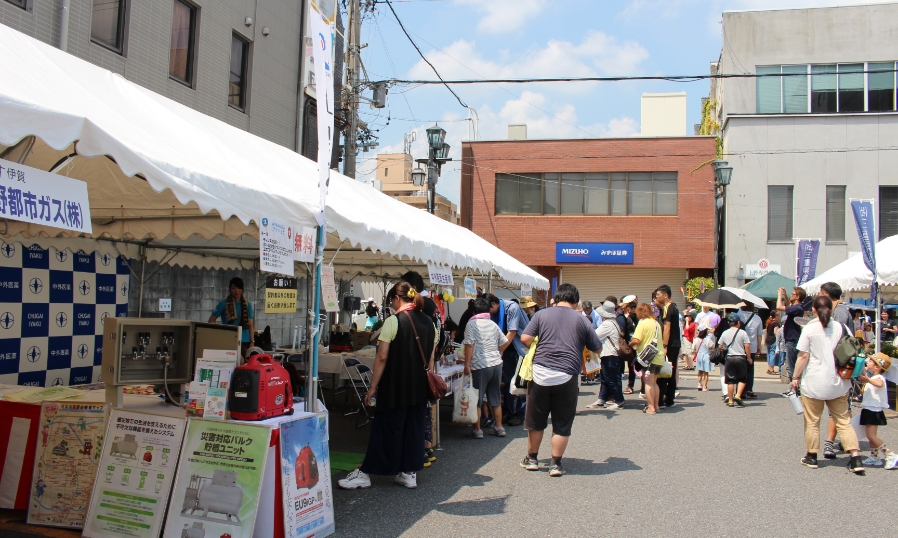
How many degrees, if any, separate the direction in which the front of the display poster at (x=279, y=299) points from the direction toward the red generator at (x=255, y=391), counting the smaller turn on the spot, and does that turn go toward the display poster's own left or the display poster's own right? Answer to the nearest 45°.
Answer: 0° — it already faces it

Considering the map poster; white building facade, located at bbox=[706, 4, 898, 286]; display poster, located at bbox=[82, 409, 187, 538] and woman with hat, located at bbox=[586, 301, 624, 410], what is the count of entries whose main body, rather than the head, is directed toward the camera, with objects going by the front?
3

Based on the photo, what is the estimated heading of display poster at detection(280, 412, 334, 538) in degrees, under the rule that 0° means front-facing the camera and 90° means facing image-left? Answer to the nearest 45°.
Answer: approximately 315°

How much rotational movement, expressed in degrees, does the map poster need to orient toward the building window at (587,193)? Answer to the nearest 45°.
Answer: approximately 135° to its left

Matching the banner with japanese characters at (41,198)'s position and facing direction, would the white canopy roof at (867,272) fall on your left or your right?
on your left

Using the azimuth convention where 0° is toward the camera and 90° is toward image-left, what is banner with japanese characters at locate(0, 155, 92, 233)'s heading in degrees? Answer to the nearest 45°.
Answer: approximately 315°

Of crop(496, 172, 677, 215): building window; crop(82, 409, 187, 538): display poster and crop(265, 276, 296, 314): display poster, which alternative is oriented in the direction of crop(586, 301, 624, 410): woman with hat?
the building window

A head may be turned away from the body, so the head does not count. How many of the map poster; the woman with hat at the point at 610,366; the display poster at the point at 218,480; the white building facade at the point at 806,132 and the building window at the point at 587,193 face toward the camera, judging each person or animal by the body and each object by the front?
4

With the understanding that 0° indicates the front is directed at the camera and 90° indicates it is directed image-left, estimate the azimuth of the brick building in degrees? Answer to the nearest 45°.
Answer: approximately 0°
